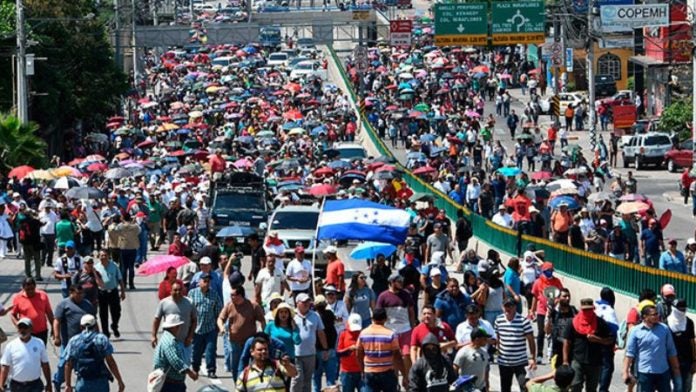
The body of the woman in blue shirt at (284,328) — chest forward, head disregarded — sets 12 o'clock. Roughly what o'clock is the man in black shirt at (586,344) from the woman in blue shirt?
The man in black shirt is roughly at 9 o'clock from the woman in blue shirt.

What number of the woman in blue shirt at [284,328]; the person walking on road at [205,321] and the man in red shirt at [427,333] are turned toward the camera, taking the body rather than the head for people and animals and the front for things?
3

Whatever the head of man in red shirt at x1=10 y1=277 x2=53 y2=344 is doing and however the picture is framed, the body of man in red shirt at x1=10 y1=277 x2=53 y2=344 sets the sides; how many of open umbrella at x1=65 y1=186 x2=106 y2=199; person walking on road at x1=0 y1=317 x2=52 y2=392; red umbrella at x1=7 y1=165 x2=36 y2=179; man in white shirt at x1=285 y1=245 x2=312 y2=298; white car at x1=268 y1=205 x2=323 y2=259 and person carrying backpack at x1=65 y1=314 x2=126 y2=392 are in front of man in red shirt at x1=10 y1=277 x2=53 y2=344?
2

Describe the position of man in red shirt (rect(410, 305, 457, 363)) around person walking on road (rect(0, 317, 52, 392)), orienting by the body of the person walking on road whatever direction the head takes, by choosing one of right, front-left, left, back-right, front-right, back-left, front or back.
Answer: left

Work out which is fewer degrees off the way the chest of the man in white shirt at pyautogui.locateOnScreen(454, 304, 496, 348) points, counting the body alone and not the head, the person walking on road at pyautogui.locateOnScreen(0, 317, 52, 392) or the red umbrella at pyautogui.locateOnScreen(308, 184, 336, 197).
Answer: the person walking on road

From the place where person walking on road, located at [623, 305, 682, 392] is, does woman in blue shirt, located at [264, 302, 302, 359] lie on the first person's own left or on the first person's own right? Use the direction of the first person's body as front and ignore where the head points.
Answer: on the first person's own right

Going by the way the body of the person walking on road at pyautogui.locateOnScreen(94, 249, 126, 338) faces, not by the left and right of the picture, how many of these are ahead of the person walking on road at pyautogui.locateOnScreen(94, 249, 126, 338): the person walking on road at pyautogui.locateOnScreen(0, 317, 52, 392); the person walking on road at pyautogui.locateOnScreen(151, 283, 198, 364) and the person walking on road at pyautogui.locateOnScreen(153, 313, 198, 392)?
3
